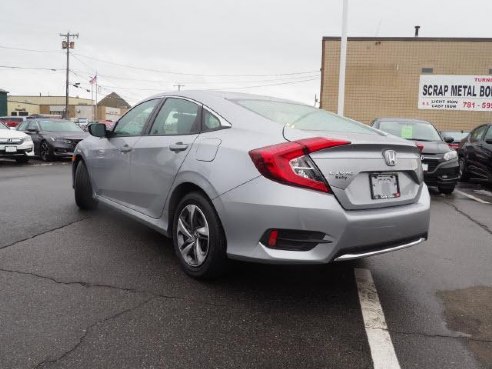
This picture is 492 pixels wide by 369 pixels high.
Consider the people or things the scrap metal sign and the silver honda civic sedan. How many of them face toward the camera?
1

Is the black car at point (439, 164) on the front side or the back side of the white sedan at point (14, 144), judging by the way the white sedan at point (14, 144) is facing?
on the front side

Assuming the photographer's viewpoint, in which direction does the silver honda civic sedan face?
facing away from the viewer and to the left of the viewer

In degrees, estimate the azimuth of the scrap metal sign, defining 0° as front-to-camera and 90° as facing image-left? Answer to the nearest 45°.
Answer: approximately 0°

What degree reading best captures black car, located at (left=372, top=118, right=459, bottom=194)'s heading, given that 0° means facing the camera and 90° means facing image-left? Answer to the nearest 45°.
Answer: approximately 315°

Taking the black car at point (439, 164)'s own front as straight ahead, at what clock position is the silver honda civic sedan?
The silver honda civic sedan is roughly at 2 o'clock from the black car.

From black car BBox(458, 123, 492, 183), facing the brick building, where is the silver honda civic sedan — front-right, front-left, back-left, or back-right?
back-left
